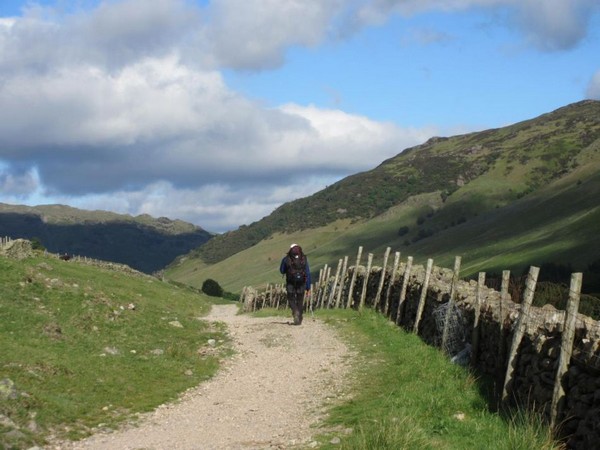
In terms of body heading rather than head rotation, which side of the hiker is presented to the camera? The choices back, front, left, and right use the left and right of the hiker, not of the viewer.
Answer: back

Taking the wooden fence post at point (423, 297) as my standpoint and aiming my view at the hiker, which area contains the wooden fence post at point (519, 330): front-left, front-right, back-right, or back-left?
back-left

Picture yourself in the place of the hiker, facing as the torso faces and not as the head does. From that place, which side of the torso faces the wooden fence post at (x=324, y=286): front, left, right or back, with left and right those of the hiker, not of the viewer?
front

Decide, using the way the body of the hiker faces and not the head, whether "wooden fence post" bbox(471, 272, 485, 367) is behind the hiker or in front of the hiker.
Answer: behind

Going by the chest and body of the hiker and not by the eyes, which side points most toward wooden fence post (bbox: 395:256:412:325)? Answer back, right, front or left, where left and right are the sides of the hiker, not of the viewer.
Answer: right

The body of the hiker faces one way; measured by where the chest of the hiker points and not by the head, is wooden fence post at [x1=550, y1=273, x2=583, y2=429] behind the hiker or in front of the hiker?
behind

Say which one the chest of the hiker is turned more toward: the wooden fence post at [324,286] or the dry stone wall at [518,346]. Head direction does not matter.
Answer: the wooden fence post

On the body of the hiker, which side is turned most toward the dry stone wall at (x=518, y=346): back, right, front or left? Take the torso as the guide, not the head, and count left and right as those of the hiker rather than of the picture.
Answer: back

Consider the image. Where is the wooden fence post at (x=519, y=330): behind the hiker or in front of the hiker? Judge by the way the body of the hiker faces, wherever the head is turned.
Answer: behind

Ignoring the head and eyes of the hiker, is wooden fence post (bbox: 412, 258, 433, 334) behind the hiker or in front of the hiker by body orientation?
behind
